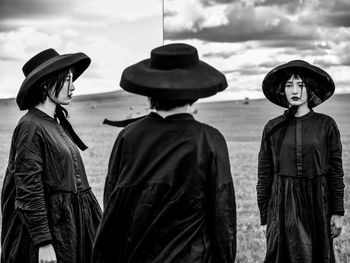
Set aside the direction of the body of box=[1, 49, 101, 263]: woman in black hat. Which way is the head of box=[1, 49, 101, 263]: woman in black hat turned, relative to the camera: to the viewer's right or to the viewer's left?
to the viewer's right

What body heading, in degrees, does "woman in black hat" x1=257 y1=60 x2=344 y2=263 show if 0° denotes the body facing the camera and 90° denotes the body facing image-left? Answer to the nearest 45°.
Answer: approximately 0°

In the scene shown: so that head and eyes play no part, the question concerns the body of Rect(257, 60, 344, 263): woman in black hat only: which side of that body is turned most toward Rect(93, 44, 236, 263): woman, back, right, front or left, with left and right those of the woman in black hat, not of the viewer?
front

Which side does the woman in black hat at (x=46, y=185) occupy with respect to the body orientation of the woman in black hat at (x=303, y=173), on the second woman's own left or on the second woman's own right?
on the second woman's own right
